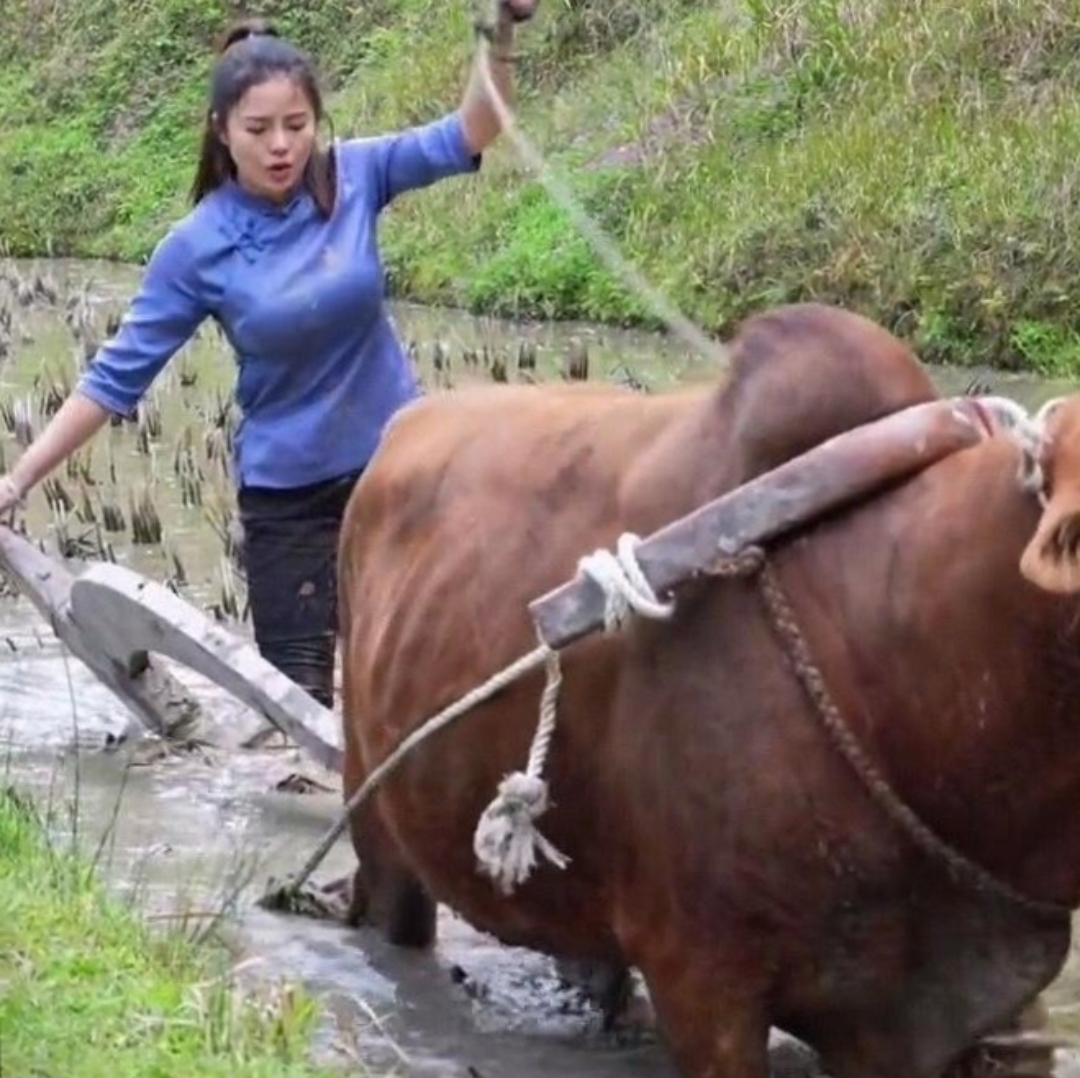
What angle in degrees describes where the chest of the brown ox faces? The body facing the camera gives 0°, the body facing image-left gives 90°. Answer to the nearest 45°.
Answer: approximately 315°

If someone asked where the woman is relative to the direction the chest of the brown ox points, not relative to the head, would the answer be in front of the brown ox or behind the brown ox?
behind
